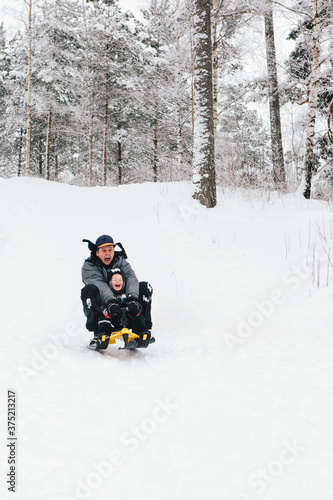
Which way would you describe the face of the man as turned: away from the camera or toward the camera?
toward the camera

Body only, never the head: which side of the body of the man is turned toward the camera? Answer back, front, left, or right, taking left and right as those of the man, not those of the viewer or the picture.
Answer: front
